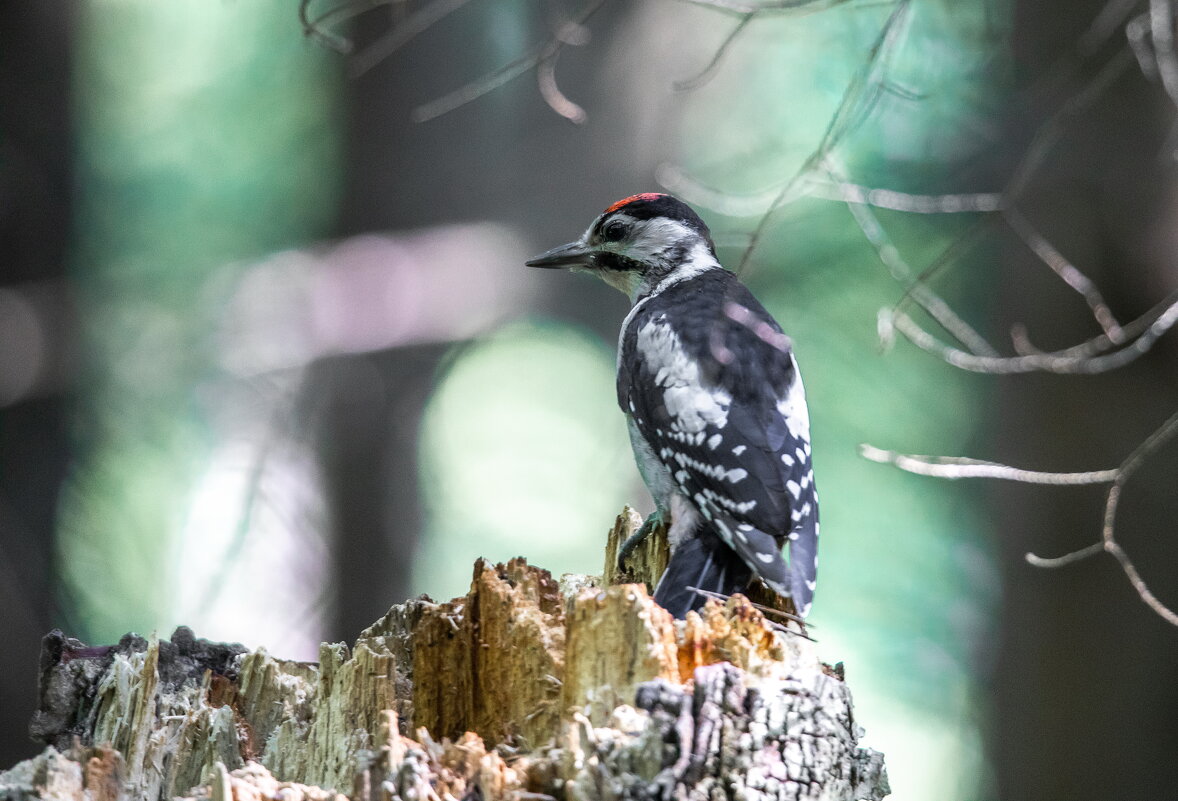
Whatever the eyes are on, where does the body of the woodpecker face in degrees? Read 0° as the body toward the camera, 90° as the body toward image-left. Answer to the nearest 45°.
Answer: approximately 135°
